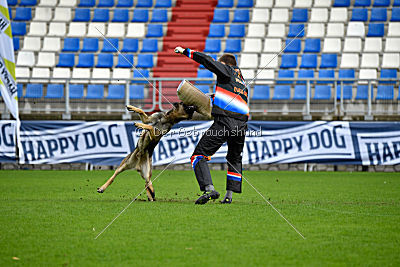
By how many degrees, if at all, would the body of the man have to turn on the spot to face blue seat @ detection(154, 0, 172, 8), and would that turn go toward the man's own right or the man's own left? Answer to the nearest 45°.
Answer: approximately 45° to the man's own right

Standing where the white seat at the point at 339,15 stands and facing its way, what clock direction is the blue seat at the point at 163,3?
The blue seat is roughly at 3 o'clock from the white seat.

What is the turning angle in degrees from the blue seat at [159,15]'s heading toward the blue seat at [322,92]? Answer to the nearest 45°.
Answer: approximately 45° to its left

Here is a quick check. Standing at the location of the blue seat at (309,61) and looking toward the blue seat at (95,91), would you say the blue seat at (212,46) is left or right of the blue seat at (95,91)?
right

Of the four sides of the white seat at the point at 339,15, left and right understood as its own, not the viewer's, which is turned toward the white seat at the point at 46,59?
right

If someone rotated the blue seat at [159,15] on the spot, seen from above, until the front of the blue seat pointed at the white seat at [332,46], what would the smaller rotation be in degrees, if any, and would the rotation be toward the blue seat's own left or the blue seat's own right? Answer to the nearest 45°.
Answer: approximately 45° to the blue seat's own left

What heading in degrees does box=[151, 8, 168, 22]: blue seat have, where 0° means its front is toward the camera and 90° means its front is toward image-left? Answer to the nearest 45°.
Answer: approximately 0°

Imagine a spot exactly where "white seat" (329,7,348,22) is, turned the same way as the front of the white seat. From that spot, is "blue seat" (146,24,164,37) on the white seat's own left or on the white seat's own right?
on the white seat's own right

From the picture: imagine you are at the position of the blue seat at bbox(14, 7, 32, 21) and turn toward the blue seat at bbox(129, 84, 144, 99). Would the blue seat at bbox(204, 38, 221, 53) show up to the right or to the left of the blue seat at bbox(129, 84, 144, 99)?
left

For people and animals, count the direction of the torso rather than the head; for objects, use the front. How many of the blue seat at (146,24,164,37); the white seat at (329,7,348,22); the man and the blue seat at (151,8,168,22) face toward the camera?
3

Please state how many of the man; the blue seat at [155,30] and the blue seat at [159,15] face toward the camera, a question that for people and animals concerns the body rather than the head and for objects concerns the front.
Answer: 2
